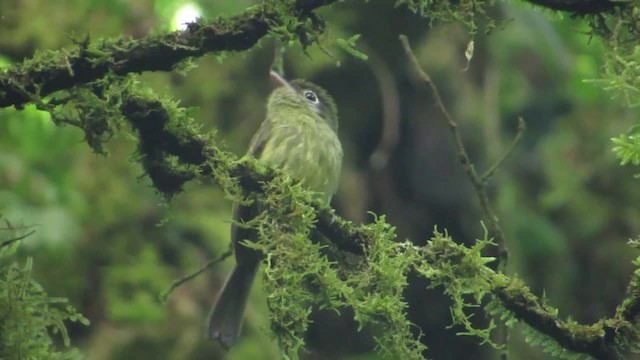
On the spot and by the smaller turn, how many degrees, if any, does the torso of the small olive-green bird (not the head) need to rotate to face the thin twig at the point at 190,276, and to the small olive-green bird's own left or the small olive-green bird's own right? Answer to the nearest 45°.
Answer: approximately 45° to the small olive-green bird's own right

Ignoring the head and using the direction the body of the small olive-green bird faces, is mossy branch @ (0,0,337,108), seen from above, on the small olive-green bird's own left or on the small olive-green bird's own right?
on the small olive-green bird's own right

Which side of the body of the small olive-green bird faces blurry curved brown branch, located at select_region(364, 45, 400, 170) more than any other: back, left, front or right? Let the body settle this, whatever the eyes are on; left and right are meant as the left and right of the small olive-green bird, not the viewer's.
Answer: left

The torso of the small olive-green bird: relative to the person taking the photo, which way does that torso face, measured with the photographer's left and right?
facing the viewer and to the right of the viewer
